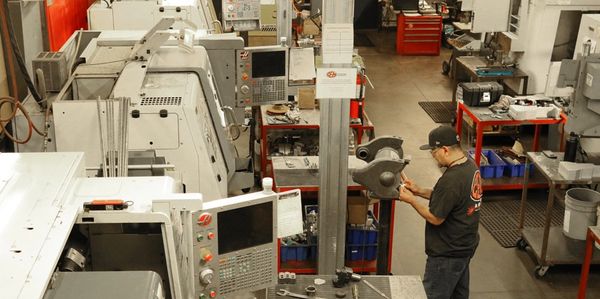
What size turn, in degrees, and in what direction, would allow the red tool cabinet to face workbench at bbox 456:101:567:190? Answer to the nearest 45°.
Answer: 0° — it already faces it

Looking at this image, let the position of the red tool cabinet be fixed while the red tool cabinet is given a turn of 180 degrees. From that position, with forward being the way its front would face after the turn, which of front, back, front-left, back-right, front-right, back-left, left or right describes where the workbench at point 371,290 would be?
back

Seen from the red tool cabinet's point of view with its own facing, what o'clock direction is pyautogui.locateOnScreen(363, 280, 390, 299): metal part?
The metal part is roughly at 12 o'clock from the red tool cabinet.

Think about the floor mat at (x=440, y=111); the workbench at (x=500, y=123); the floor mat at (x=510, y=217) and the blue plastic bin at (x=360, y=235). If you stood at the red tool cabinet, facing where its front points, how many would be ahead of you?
4

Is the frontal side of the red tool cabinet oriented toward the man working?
yes

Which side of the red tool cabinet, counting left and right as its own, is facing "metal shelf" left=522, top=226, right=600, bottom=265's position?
front

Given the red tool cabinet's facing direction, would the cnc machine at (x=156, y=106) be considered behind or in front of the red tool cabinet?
in front

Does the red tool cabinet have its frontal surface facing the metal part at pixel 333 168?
yes

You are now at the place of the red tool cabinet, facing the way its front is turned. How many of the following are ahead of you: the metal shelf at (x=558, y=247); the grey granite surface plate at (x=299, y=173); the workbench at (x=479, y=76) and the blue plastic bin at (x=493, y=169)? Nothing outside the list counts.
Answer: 4

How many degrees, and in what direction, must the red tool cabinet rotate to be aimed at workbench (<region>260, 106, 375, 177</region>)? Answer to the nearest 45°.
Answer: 0° — it already faces it

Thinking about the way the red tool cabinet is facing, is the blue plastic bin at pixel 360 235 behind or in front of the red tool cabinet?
in front

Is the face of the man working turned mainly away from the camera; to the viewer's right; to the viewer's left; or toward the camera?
to the viewer's left

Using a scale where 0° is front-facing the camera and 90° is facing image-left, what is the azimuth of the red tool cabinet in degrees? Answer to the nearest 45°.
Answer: approximately 0°

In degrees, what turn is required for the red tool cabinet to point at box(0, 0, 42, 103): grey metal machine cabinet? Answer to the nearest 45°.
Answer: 0° — it already faces it
